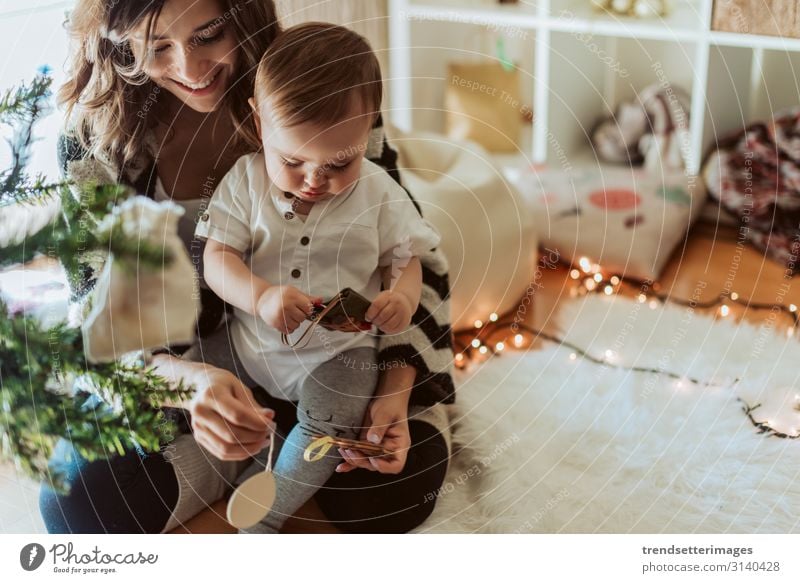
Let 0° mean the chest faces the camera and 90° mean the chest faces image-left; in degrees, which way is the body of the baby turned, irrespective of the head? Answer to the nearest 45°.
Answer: approximately 0°

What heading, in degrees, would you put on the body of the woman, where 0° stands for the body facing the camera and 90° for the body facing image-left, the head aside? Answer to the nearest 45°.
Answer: approximately 0°
